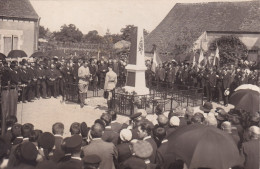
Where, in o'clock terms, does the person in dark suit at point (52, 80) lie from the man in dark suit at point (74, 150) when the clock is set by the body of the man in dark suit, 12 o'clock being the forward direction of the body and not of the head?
The person in dark suit is roughly at 12 o'clock from the man in dark suit.

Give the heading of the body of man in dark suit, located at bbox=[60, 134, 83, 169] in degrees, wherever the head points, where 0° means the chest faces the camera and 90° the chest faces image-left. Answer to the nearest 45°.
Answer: approximately 180°

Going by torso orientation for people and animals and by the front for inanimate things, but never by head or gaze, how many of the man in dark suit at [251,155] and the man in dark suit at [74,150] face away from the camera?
2

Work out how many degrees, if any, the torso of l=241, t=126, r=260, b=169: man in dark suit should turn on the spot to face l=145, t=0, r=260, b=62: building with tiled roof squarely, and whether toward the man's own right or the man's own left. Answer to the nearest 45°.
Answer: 0° — they already face it

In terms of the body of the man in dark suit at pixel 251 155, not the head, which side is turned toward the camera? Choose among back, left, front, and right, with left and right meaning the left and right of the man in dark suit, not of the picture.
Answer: back

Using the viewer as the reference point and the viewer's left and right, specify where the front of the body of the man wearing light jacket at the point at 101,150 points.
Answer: facing away from the viewer

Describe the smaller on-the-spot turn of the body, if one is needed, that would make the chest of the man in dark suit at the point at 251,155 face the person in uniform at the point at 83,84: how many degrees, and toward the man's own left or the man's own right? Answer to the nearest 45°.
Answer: approximately 45° to the man's own left

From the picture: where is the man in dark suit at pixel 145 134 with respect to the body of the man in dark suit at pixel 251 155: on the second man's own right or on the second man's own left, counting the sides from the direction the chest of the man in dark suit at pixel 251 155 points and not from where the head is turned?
on the second man's own left

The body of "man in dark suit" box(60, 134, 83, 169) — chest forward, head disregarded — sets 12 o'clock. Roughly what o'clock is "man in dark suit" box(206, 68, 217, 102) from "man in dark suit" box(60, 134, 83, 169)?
"man in dark suit" box(206, 68, 217, 102) is roughly at 1 o'clock from "man in dark suit" box(60, 134, 83, 169).
